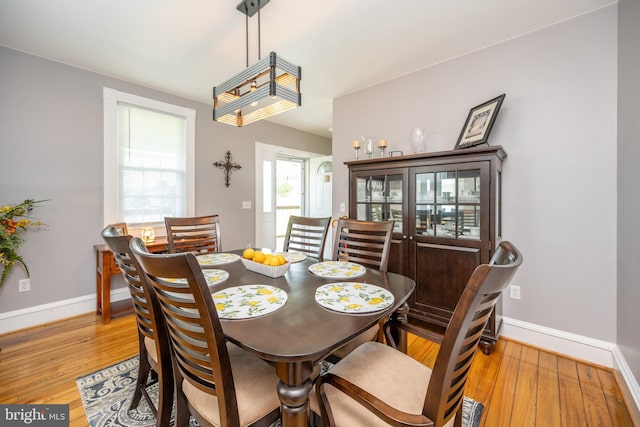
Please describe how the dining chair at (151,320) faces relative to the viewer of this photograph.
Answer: facing away from the viewer and to the right of the viewer

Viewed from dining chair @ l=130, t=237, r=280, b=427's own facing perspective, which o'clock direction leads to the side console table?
The side console table is roughly at 10 o'clock from the dining chair.

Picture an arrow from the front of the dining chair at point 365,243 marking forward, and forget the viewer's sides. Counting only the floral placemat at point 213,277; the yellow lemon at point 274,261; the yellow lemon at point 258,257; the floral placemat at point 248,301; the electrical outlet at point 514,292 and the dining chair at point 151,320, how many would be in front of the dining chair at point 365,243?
5

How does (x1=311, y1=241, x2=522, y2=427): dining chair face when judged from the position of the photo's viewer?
facing away from the viewer and to the left of the viewer

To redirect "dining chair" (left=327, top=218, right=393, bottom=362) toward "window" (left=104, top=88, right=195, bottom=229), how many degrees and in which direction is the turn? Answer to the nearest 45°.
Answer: approximately 45° to its right

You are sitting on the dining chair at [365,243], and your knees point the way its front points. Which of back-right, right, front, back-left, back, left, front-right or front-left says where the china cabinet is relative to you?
back

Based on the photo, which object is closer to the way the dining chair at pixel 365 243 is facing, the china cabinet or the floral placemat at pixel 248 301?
the floral placemat

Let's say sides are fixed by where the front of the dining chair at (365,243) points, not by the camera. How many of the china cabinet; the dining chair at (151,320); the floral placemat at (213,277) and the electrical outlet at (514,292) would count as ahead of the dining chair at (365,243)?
2

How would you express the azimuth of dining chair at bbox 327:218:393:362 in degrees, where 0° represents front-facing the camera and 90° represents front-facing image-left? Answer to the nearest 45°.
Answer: approximately 45°

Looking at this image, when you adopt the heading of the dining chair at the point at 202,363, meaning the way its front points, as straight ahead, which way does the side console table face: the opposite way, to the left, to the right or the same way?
to the right

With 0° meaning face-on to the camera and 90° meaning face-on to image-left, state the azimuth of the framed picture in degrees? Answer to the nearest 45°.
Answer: approximately 45°

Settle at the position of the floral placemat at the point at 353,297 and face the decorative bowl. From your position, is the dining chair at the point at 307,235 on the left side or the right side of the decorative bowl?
right
